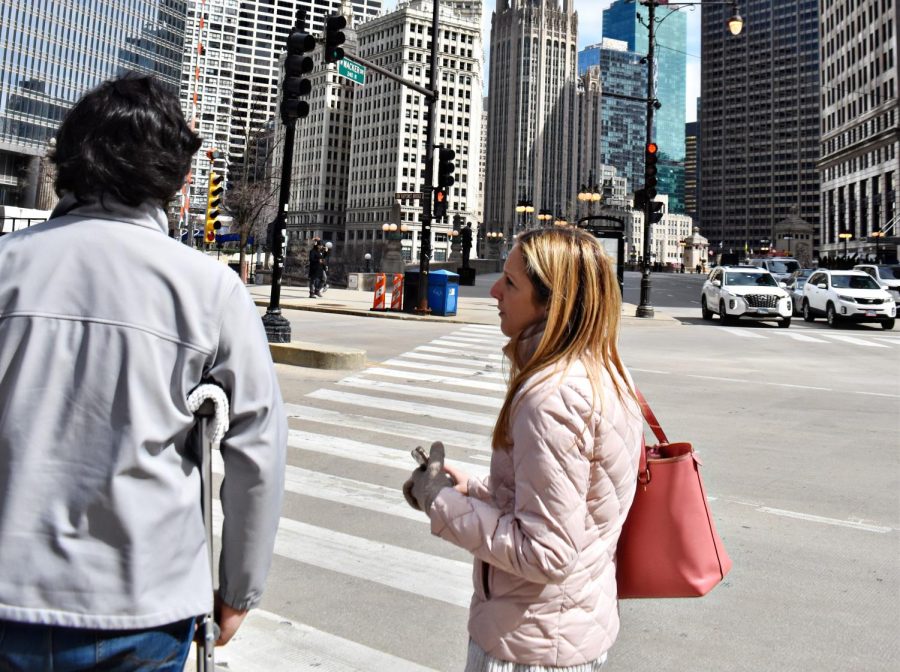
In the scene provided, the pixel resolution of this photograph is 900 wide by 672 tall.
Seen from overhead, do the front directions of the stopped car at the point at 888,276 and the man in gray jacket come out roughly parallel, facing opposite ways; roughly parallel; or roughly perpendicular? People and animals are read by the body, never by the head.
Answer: roughly parallel, facing opposite ways

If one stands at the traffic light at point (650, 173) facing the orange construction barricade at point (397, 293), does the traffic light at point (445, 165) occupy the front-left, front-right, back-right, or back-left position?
front-left

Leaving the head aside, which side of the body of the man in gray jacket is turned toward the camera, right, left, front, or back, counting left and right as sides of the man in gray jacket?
back

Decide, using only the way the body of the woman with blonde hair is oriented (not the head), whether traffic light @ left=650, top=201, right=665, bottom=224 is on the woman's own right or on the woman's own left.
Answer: on the woman's own right

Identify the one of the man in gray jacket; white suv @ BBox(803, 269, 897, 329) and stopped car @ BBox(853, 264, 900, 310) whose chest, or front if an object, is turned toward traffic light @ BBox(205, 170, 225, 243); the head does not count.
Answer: the man in gray jacket

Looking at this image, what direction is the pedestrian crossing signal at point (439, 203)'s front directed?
toward the camera

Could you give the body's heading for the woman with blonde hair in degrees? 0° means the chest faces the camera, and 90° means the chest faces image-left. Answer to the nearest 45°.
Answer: approximately 90°

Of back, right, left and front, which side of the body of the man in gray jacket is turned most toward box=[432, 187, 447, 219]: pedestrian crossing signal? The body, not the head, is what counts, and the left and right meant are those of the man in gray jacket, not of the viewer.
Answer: front

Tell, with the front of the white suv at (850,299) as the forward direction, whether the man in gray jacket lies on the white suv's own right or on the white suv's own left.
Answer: on the white suv's own right

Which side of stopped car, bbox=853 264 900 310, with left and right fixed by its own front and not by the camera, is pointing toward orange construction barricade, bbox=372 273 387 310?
right
